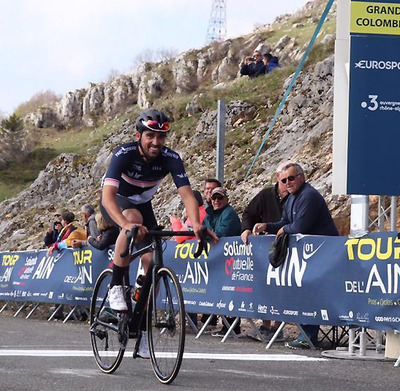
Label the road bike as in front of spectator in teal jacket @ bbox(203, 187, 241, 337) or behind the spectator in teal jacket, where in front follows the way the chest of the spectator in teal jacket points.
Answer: in front

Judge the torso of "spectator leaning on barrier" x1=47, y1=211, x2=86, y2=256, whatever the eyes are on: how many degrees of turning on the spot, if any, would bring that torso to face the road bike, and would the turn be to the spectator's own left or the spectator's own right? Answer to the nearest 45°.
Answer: approximately 90° to the spectator's own left

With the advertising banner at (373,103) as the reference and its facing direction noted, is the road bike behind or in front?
in front

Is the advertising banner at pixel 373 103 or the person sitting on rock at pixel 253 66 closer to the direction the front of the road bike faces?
the advertising banner

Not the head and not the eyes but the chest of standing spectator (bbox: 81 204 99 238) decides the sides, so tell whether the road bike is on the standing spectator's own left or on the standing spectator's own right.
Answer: on the standing spectator's own left

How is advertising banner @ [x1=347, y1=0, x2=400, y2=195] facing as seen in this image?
toward the camera

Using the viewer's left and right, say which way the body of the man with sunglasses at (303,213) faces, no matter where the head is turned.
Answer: facing the viewer and to the left of the viewer
